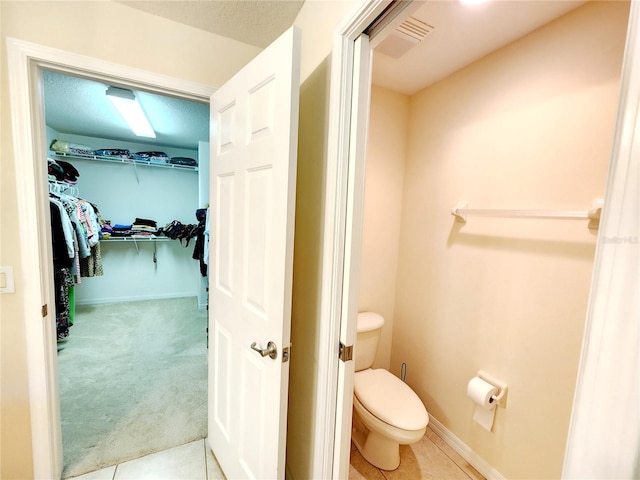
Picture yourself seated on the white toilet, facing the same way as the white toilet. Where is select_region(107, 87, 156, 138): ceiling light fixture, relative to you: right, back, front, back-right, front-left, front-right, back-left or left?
back-right

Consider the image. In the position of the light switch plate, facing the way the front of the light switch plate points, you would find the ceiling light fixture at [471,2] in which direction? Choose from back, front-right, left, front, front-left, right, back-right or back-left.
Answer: front-left

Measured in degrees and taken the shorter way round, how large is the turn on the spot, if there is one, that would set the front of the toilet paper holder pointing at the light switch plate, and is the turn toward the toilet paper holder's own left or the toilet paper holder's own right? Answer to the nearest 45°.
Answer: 0° — it already faces it

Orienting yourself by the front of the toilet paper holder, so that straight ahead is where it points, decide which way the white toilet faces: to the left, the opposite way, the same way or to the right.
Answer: to the left

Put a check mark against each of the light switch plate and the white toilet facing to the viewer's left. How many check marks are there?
0

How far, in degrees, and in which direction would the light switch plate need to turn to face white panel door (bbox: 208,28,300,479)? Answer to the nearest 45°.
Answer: approximately 45° to its left

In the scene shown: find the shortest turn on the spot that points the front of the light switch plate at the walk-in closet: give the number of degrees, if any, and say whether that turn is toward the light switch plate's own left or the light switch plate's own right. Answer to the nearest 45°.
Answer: approximately 135° to the light switch plate's own left

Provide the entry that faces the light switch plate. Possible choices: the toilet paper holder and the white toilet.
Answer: the toilet paper holder

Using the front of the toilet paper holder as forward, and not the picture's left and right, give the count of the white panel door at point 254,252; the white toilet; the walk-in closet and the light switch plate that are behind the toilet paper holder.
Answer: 0

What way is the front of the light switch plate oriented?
toward the camera

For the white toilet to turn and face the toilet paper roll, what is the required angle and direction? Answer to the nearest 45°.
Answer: approximately 45° to its left

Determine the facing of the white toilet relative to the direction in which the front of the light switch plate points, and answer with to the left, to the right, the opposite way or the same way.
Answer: the same way

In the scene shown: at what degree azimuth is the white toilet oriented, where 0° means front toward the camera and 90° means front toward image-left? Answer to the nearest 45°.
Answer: approximately 315°

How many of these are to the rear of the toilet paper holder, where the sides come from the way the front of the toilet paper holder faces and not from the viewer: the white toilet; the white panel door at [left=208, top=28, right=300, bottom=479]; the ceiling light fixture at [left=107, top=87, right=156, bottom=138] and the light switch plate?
0

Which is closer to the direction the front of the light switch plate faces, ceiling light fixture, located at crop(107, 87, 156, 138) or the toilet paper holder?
the toilet paper holder

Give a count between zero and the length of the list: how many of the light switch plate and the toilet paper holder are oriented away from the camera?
0

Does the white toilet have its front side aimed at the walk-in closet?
no
